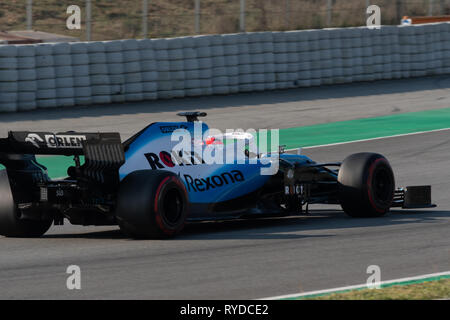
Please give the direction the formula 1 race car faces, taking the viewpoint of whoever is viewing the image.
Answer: facing away from the viewer and to the right of the viewer
